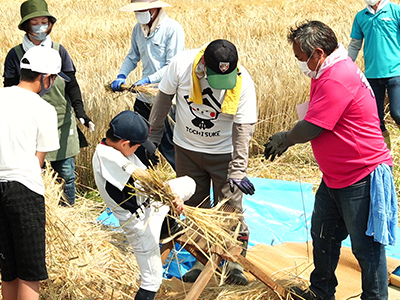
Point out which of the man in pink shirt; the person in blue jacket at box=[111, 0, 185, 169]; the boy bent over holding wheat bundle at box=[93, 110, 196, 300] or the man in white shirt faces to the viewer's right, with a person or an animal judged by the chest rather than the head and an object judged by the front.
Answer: the boy bent over holding wheat bundle

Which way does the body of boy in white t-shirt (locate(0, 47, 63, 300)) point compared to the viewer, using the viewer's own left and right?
facing away from the viewer and to the right of the viewer

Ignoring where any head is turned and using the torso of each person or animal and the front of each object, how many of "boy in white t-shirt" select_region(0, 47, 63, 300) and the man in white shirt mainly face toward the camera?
1

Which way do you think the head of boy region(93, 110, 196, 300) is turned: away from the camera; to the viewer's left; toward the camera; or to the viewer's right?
to the viewer's right

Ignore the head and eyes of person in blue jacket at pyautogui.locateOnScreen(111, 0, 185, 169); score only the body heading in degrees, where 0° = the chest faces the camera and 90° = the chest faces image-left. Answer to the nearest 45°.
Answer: approximately 45°

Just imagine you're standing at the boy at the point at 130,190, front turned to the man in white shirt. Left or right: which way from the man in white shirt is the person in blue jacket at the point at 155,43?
left

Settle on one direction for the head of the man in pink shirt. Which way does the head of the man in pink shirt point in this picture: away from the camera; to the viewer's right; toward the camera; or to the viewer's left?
to the viewer's left

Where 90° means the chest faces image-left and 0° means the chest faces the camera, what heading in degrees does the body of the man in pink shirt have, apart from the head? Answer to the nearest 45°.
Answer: approximately 90°

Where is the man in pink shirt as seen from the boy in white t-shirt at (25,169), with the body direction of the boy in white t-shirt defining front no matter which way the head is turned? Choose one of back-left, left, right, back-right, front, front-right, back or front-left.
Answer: front-right

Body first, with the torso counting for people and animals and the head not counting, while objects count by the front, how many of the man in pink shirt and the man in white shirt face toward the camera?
1

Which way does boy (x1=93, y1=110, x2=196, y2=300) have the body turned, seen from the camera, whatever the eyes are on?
to the viewer's right

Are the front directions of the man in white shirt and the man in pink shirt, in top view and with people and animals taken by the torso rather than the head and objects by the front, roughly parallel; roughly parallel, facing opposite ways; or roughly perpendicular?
roughly perpendicular
